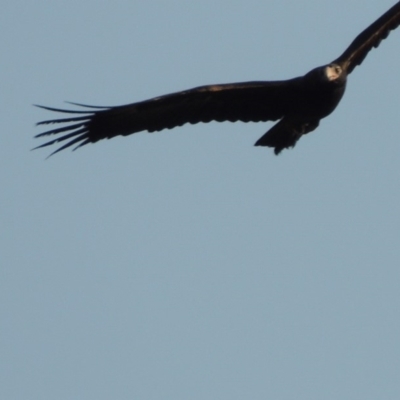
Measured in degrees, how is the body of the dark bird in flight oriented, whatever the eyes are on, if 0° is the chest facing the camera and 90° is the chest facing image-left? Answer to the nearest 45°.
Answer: approximately 315°
